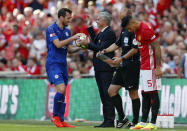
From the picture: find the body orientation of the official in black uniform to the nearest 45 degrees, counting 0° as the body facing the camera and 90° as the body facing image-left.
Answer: approximately 45°

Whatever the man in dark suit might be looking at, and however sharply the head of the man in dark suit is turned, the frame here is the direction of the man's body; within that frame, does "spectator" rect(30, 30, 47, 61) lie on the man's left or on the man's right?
on the man's right

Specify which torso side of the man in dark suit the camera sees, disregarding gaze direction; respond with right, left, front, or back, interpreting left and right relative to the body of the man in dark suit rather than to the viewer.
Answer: left

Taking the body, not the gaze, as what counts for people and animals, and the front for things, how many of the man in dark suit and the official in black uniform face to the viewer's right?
0

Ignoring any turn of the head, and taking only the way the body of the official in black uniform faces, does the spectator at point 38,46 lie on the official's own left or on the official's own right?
on the official's own right

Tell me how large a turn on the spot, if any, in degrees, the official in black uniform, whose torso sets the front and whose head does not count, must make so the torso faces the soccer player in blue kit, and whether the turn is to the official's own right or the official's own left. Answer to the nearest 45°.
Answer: approximately 45° to the official's own right

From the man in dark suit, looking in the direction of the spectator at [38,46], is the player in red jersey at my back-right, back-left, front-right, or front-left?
back-right

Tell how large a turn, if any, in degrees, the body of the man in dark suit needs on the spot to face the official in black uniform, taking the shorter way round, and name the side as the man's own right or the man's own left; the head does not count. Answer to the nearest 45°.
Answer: approximately 135° to the man's own left
